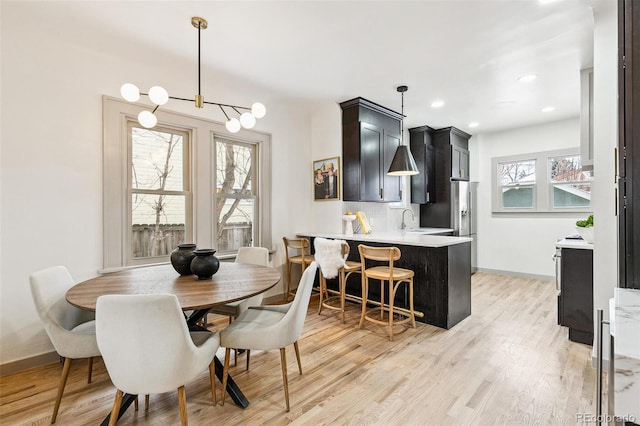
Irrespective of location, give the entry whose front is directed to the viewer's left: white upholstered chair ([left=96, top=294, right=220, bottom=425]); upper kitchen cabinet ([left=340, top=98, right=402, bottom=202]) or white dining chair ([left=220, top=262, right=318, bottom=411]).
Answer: the white dining chair

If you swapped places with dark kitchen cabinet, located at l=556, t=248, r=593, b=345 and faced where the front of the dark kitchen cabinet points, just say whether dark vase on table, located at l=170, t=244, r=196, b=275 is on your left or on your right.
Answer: on your left

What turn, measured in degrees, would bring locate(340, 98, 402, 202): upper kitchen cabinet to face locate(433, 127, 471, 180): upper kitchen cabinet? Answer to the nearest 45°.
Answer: approximately 90° to its left

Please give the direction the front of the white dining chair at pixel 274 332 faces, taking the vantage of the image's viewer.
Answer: facing to the left of the viewer

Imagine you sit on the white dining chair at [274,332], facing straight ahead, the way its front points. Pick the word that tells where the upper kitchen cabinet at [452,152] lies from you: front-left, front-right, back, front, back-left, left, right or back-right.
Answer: back-right

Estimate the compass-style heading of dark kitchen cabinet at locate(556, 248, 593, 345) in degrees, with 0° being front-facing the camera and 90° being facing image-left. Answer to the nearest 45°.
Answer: approximately 90°

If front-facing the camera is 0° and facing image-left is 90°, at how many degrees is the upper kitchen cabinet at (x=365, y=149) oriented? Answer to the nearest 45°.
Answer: approximately 315°

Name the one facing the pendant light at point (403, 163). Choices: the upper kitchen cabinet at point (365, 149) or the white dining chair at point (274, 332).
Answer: the upper kitchen cabinet

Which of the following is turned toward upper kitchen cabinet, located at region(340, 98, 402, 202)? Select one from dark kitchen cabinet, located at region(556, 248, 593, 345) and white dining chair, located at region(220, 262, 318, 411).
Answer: the dark kitchen cabinet

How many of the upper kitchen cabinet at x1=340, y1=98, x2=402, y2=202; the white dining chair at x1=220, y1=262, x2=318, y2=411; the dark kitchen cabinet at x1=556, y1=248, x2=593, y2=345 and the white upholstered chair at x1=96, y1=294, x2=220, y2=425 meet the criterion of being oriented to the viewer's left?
2

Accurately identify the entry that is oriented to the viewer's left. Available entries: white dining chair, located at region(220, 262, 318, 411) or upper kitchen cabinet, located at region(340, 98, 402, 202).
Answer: the white dining chair

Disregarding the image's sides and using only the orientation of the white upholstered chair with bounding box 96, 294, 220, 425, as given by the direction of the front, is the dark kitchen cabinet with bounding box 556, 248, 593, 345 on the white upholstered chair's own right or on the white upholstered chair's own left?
on the white upholstered chair's own right

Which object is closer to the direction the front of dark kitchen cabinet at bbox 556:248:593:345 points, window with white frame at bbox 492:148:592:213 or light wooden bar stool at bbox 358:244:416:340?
the light wooden bar stool

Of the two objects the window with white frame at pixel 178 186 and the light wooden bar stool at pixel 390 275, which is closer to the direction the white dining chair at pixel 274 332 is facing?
the window with white frame

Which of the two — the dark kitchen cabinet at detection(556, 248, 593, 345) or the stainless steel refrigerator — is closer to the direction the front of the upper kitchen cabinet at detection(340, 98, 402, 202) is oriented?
the dark kitchen cabinet

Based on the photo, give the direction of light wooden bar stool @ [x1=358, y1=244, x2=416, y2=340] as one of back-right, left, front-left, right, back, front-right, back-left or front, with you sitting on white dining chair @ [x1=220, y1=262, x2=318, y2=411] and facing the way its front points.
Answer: back-right
